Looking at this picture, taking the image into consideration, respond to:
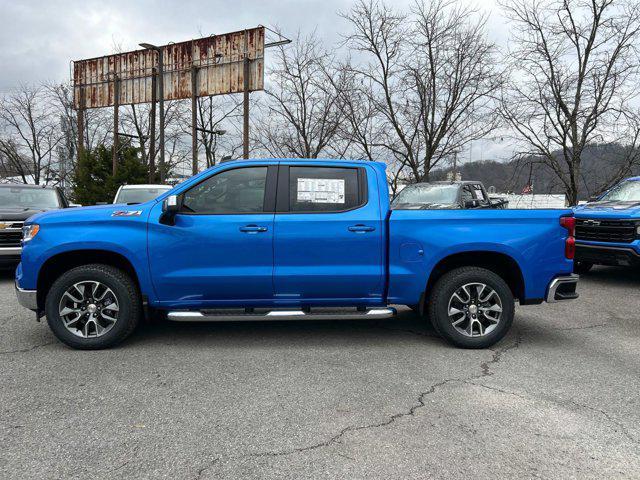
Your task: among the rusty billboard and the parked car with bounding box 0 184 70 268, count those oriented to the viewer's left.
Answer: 0

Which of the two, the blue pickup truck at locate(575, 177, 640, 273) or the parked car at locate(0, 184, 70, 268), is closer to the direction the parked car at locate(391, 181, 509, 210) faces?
the parked car

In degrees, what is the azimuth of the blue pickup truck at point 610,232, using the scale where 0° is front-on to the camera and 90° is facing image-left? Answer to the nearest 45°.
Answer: approximately 45°

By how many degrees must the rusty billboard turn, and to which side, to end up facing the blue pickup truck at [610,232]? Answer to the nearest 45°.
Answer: approximately 135° to its right

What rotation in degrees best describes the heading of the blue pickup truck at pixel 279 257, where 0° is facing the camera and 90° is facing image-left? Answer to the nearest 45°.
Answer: approximately 90°

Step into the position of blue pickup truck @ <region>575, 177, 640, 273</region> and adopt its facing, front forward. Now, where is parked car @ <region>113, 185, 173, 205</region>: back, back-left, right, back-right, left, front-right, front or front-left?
front-right

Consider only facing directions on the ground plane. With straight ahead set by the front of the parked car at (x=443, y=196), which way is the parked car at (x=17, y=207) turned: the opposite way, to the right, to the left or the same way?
to the left

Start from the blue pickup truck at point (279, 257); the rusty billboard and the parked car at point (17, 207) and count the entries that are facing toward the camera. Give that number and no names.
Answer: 1

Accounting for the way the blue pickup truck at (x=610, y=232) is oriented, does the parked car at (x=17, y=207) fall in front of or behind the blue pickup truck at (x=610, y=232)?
in front

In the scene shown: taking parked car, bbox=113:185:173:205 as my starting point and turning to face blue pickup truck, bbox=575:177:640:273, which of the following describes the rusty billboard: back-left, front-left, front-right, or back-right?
back-left
